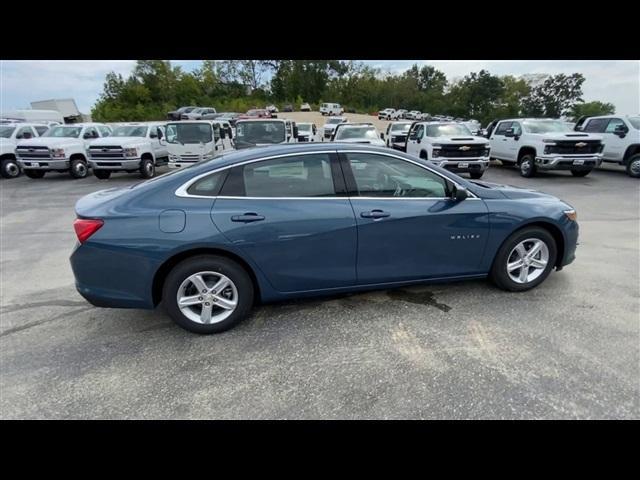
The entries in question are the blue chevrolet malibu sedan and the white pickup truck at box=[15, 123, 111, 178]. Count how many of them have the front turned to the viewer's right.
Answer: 1

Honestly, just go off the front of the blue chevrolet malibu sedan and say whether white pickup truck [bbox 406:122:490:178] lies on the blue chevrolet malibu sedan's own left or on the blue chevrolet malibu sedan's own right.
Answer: on the blue chevrolet malibu sedan's own left

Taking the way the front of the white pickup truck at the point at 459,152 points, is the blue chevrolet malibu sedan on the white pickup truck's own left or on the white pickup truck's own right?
on the white pickup truck's own right

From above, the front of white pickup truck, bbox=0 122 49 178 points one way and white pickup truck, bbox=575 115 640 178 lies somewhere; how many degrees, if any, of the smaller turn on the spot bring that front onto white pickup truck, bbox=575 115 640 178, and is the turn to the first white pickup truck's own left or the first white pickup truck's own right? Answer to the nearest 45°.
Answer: approximately 90° to the first white pickup truck's own left

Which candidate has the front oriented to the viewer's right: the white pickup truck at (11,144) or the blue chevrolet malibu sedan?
the blue chevrolet malibu sedan

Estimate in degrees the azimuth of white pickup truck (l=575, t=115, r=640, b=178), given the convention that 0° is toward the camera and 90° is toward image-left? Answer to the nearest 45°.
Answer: approximately 315°

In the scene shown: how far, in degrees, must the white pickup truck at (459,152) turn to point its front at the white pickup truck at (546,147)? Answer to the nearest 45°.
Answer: approximately 90° to its left

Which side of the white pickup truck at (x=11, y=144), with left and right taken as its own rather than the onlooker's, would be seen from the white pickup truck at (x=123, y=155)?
left

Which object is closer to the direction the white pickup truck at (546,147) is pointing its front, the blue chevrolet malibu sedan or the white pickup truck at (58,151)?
the blue chevrolet malibu sedan

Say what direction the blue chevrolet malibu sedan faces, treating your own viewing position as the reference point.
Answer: facing to the right of the viewer

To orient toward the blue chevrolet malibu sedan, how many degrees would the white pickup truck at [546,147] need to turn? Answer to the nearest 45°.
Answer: approximately 45° to its right

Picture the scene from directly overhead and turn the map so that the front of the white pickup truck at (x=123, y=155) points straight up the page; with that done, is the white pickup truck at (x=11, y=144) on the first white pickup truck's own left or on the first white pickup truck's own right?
on the first white pickup truck's own right

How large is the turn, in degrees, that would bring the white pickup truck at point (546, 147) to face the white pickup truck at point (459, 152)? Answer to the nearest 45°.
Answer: approximately 90° to its right
